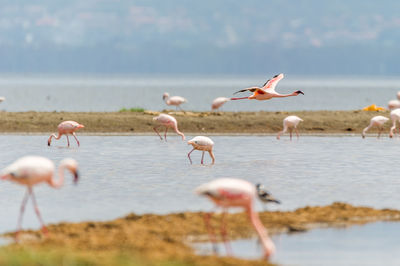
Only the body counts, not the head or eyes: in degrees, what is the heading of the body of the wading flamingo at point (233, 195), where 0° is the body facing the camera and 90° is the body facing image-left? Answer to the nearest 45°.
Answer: approximately 270°
